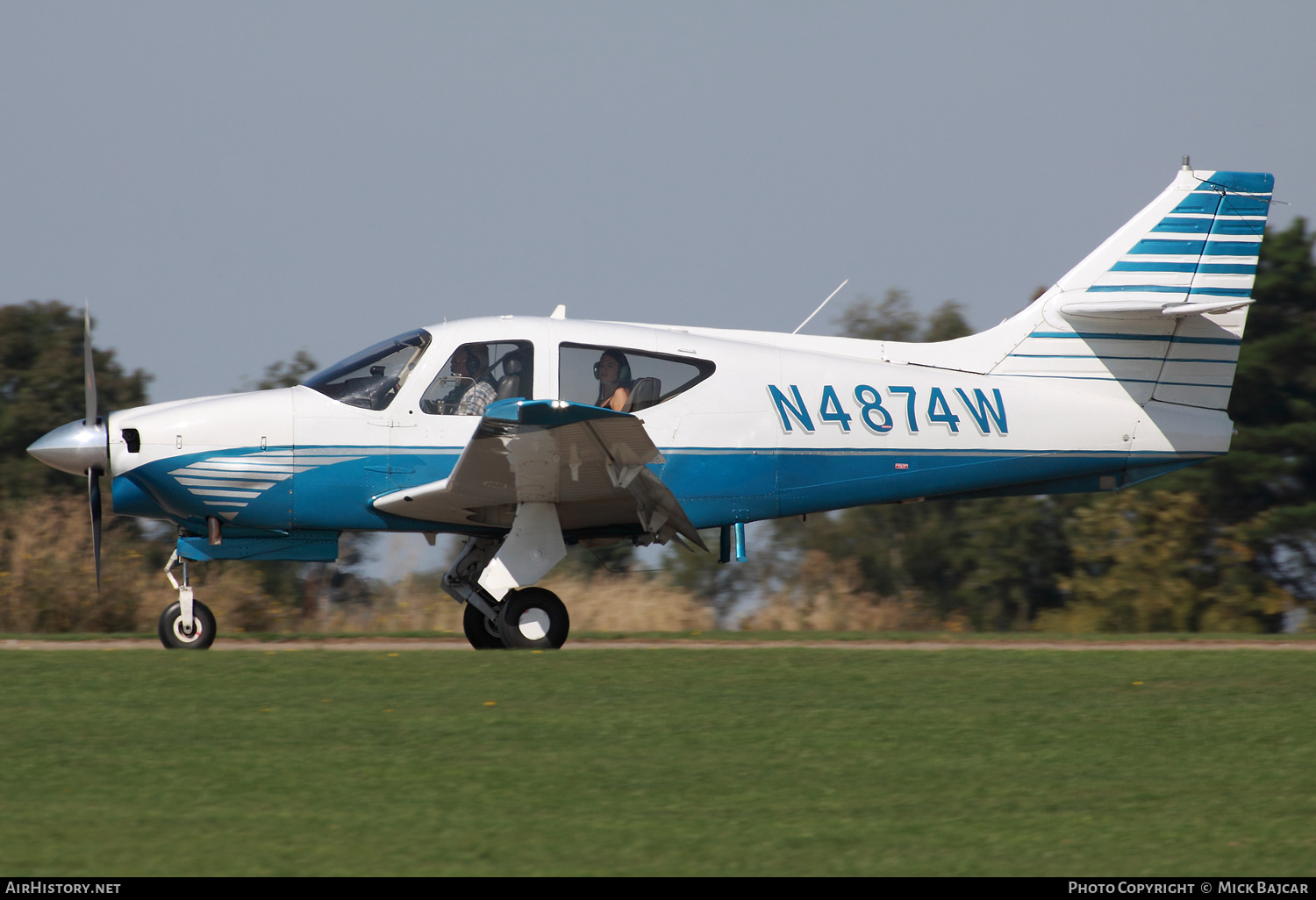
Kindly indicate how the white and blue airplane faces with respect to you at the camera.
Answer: facing to the left of the viewer

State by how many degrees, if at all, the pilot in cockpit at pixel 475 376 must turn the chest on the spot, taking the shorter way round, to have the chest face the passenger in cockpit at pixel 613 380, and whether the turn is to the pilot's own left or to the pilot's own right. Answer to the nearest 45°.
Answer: approximately 180°

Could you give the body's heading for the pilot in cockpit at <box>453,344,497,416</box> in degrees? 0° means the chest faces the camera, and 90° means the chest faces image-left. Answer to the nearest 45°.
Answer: approximately 90°

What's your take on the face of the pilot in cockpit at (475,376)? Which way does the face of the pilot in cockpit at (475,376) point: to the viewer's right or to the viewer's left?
to the viewer's left
